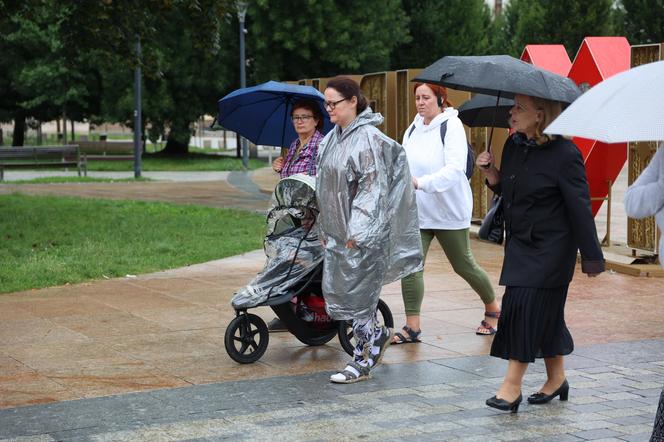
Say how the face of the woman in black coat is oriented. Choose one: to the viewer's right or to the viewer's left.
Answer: to the viewer's left

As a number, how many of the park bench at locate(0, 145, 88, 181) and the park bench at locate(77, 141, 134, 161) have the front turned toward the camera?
2

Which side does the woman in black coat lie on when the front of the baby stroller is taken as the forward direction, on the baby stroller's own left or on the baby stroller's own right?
on the baby stroller's own left

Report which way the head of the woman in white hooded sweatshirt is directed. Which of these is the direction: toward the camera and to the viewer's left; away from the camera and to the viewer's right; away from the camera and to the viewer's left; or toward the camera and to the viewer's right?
toward the camera and to the viewer's left

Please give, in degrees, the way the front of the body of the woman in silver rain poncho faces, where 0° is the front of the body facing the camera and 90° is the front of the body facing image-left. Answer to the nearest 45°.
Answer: approximately 45°

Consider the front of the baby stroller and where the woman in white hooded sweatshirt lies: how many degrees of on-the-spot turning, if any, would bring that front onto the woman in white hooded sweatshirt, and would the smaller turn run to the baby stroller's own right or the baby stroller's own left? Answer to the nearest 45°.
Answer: approximately 180°

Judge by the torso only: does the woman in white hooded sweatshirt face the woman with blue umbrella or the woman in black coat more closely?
the woman with blue umbrella
